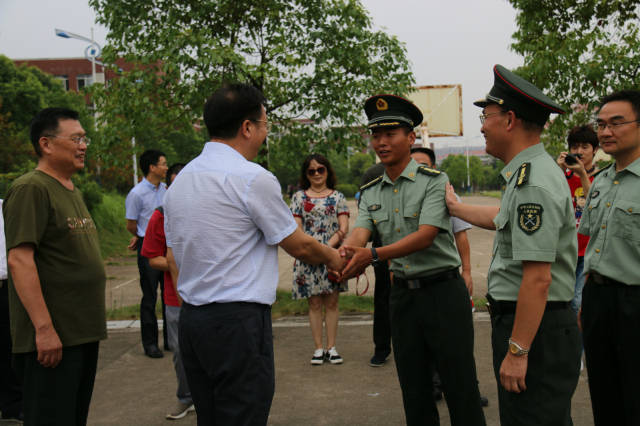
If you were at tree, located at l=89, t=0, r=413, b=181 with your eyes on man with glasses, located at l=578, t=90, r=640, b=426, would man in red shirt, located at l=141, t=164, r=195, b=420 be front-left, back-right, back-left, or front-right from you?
front-right

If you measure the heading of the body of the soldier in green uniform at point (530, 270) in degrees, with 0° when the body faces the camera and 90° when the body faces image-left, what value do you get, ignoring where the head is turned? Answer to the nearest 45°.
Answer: approximately 90°

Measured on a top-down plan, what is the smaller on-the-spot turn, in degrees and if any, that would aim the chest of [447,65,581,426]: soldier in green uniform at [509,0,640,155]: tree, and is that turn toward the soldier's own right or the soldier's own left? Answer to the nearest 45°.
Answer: approximately 90° to the soldier's own right

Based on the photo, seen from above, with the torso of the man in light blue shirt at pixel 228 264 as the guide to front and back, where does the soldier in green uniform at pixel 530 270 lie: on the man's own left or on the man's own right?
on the man's own right

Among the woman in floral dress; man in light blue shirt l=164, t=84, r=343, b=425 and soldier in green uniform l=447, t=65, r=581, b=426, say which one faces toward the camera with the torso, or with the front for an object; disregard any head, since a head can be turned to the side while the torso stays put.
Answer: the woman in floral dress

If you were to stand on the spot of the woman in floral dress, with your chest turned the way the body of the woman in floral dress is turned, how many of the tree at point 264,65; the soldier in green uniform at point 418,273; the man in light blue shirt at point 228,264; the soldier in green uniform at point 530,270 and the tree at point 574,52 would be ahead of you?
3

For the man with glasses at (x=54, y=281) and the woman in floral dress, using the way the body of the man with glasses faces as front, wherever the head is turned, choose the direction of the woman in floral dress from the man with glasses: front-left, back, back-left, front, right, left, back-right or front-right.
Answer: left

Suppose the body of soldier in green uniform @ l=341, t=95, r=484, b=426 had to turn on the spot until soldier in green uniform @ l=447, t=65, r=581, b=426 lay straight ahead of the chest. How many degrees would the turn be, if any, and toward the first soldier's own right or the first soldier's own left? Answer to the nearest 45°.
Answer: approximately 90° to the first soldier's own left

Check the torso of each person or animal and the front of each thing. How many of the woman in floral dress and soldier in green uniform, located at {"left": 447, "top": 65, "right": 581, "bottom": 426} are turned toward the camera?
1

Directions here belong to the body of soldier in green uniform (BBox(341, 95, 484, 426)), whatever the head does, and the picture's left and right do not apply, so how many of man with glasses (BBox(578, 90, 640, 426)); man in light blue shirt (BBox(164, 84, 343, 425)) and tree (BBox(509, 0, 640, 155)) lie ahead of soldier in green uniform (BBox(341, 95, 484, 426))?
1

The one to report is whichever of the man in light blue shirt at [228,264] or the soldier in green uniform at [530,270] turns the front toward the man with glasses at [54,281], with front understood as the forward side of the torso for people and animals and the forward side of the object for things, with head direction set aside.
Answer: the soldier in green uniform

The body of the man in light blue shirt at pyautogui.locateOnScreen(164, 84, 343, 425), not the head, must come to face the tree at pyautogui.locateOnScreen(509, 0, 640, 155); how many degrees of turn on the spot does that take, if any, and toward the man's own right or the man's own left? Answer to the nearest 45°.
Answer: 0° — they already face it

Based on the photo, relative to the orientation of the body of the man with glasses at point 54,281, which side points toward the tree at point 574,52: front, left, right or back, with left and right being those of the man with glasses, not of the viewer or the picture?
left

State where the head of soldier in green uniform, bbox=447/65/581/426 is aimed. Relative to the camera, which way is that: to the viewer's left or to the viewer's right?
to the viewer's left

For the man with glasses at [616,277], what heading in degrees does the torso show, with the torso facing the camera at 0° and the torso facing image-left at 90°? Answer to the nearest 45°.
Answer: approximately 45°

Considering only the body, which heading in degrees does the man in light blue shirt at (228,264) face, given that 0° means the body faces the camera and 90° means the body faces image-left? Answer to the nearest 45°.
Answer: approximately 225°

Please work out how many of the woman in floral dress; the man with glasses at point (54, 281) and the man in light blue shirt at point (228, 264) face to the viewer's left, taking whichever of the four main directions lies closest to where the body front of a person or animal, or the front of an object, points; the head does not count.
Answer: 0

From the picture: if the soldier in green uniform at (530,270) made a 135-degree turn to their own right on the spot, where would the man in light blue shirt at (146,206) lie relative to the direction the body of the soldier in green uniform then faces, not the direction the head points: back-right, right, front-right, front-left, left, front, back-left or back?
left

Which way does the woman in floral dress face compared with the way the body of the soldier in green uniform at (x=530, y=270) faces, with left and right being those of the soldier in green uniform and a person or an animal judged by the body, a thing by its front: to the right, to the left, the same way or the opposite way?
to the left

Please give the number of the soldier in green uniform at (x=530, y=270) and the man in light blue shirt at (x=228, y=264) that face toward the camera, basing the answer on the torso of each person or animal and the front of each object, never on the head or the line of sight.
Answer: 0

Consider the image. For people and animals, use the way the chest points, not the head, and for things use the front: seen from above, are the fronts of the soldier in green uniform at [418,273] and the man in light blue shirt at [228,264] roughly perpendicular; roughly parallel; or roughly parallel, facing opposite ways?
roughly parallel, facing opposite ways
